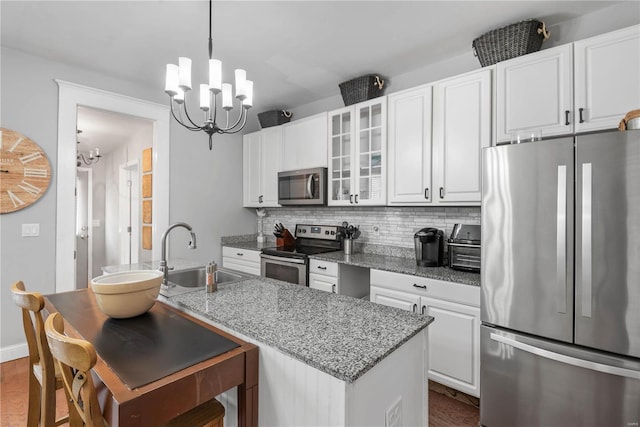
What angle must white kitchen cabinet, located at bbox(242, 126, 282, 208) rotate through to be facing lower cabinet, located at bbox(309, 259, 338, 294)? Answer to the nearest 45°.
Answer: approximately 90° to its left

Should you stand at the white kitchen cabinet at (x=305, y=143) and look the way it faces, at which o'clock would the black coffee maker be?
The black coffee maker is roughly at 9 o'clock from the white kitchen cabinet.

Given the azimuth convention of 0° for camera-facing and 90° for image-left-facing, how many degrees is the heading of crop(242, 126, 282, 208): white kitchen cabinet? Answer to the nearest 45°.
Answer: approximately 45°

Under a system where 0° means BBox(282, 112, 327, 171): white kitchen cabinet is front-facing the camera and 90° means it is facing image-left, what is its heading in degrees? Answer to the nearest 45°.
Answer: approximately 45°

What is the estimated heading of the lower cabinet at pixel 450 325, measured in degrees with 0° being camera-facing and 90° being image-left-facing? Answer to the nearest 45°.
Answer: approximately 45°
